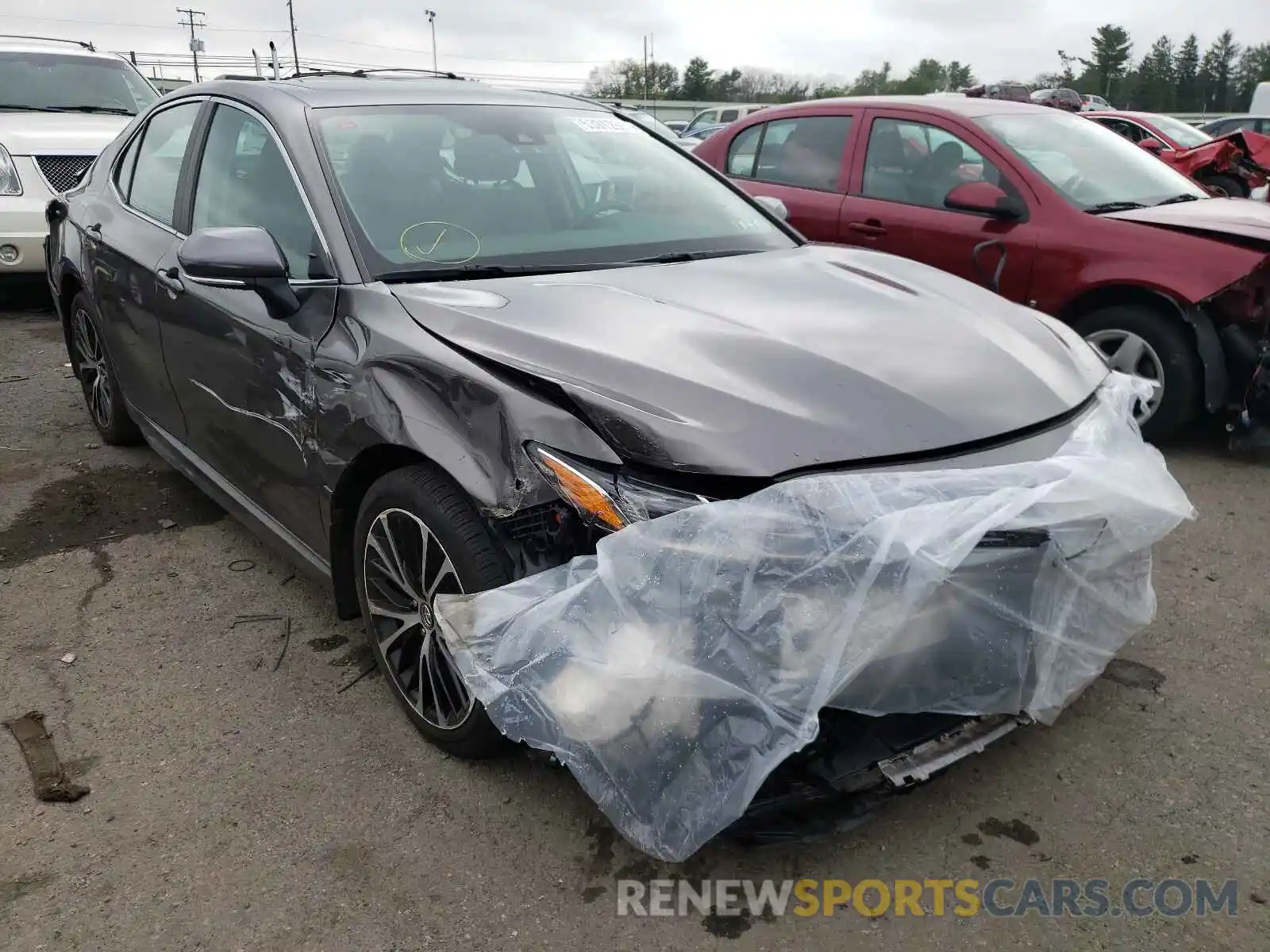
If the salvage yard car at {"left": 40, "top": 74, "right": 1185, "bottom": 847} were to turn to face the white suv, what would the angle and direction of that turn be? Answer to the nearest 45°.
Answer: approximately 180°

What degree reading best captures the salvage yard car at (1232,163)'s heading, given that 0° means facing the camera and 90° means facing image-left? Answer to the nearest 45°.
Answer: approximately 315°

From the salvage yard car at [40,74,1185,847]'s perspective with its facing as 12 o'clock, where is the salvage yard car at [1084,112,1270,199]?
the salvage yard car at [1084,112,1270,199] is roughly at 9 o'clock from the salvage yard car at [40,74,1185,847].

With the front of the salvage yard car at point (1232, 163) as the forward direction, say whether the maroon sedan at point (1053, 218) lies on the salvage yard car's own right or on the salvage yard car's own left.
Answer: on the salvage yard car's own right

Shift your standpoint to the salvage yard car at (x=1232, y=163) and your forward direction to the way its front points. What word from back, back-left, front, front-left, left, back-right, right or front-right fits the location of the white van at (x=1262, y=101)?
back-left

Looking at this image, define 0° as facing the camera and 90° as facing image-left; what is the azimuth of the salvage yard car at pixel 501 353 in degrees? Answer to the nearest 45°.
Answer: approximately 315°

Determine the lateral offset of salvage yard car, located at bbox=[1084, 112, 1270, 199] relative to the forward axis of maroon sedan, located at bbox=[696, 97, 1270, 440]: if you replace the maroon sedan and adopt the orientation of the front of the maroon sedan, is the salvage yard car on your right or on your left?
on your left

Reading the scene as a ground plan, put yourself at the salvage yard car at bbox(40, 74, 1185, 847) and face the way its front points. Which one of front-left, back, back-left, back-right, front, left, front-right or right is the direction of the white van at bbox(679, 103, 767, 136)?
back-left

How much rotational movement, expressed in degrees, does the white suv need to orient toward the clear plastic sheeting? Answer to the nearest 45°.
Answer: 0° — it already faces it

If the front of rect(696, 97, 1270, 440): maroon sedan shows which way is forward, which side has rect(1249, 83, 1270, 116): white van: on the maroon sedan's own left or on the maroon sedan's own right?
on the maroon sedan's own left

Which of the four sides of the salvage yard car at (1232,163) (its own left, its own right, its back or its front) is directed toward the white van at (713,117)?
back
